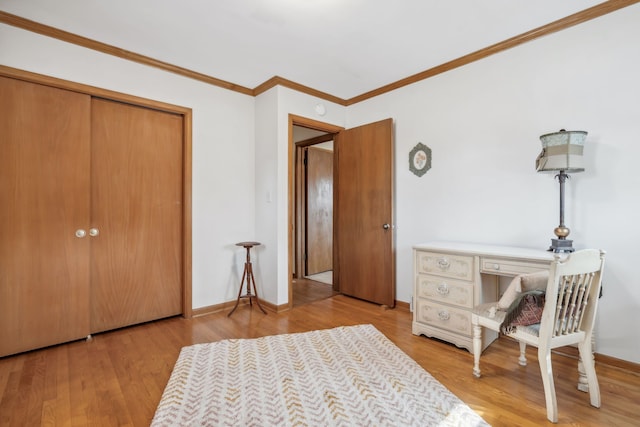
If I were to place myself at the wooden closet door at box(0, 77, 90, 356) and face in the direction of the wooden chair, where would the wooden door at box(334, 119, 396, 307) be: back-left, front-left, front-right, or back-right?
front-left

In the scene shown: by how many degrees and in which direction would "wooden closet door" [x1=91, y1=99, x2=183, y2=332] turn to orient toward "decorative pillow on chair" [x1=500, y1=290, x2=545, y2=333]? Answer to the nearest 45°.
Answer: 0° — it already faces it

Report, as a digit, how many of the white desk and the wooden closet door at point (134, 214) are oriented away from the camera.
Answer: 0

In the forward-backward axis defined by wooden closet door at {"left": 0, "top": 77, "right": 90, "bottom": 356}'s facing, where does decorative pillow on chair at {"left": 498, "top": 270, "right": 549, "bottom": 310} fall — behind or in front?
in front

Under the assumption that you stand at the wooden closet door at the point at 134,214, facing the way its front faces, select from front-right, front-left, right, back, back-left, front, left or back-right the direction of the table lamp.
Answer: front

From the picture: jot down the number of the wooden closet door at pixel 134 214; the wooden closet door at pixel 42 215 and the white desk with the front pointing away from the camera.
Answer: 0

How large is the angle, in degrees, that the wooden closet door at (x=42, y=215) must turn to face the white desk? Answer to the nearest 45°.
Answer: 0° — it already faces it

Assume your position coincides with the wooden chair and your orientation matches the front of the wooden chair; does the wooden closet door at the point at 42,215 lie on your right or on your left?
on your left

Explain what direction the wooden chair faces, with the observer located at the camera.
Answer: facing away from the viewer and to the left of the viewer

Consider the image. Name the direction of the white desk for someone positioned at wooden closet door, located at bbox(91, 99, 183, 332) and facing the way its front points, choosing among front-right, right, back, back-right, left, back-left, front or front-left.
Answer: front

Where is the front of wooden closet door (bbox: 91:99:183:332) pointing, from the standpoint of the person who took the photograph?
facing the viewer and to the right of the viewer

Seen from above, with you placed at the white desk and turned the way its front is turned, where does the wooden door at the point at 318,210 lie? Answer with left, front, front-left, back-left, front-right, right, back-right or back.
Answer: right
